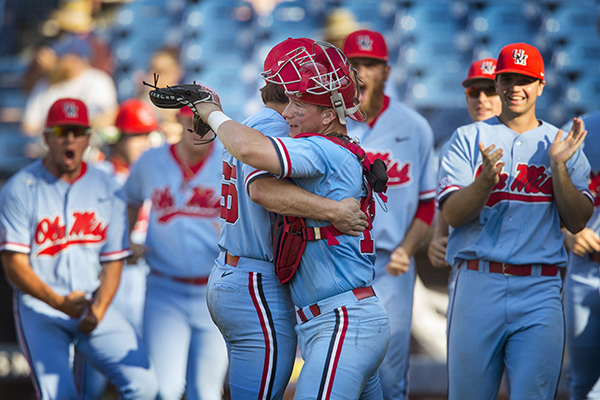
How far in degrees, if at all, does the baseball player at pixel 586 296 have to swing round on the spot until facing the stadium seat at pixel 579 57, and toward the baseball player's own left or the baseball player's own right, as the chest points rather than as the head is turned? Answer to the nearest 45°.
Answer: approximately 135° to the baseball player's own right

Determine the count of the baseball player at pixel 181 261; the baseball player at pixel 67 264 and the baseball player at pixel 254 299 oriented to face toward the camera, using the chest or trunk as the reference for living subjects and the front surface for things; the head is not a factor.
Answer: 2

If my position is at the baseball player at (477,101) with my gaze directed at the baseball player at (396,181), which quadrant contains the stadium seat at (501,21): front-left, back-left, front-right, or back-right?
back-right

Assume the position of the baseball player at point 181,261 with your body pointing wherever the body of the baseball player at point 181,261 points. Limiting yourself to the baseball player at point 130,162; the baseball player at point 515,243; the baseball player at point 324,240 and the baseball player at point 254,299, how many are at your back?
1

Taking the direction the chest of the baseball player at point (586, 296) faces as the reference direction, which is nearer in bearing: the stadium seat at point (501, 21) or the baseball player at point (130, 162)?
the baseball player

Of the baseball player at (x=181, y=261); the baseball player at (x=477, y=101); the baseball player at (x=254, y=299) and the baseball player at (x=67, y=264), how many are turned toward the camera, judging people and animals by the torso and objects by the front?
3

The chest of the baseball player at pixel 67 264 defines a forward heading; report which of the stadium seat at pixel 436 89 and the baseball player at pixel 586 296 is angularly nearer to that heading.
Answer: the baseball player

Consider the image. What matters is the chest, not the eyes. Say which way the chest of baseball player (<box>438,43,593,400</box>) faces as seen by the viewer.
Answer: toward the camera

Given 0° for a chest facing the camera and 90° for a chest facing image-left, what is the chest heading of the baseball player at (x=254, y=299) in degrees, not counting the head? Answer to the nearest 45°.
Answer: approximately 225°

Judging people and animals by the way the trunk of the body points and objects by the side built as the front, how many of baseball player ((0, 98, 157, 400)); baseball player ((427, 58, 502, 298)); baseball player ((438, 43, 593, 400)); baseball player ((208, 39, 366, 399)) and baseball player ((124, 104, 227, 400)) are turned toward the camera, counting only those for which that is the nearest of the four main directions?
4
